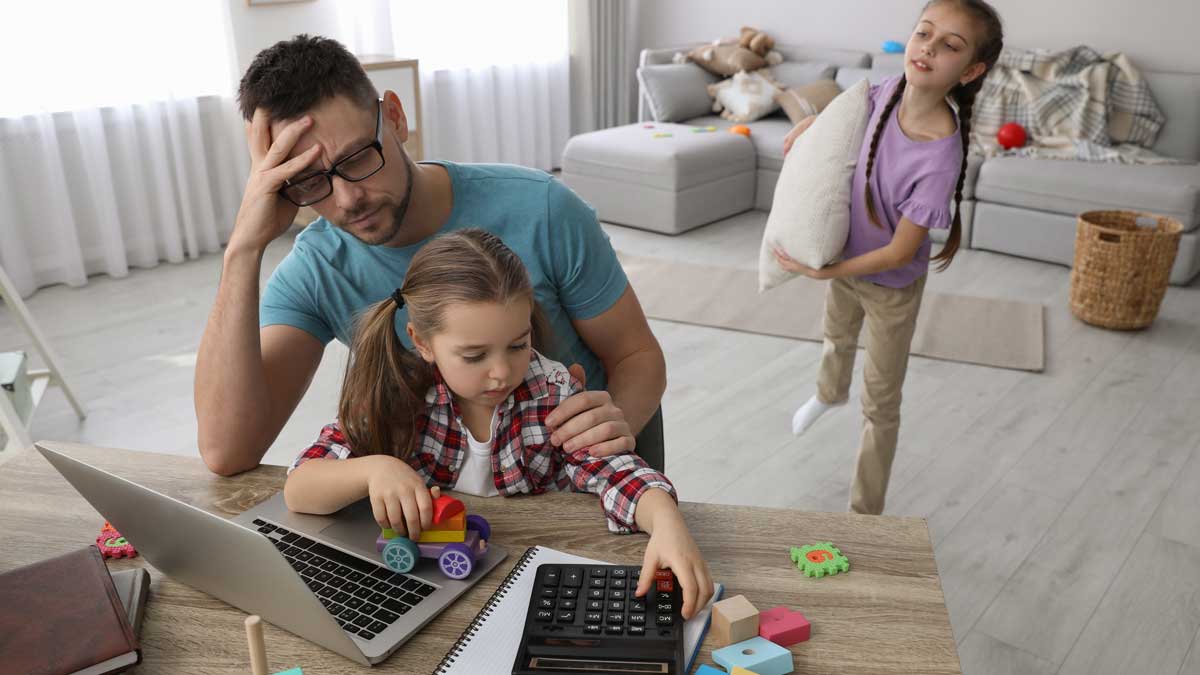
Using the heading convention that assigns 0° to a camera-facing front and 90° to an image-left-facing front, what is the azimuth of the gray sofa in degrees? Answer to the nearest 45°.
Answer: approximately 0°

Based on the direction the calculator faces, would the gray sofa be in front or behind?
in front

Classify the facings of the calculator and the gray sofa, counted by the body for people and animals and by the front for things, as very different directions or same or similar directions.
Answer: very different directions

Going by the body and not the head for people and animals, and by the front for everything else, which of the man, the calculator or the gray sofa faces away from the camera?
the calculator

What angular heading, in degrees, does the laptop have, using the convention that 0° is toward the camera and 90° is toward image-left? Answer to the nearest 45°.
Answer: approximately 225°

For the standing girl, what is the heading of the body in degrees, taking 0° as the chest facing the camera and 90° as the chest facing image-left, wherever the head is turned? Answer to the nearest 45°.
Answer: approximately 45°

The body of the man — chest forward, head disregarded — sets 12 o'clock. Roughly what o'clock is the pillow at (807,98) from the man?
The pillow is roughly at 7 o'clock from the man.

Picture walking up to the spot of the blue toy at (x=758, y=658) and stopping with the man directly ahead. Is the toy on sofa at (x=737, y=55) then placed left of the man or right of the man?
right

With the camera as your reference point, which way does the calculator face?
facing away from the viewer

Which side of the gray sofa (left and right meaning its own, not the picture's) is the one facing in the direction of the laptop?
front

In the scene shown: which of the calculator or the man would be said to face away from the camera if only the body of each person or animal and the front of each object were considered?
the calculator

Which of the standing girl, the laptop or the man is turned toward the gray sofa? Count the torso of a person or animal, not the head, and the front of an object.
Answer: the laptop

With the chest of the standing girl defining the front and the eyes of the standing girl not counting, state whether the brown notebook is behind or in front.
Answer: in front

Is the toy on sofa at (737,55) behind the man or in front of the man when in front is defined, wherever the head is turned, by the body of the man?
behind
